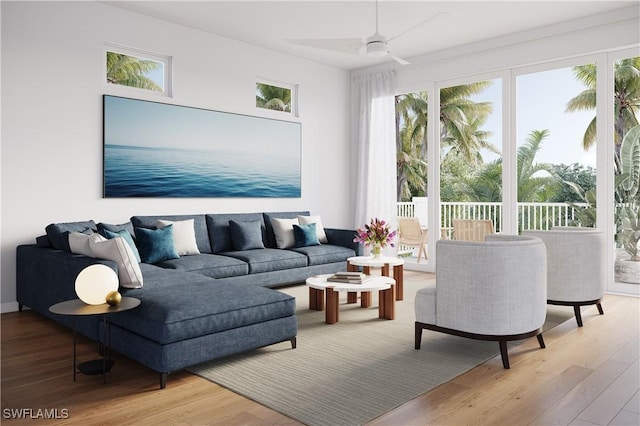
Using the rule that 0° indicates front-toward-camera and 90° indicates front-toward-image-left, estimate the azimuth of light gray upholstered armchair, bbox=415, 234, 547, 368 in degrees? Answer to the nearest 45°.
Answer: approximately 135°

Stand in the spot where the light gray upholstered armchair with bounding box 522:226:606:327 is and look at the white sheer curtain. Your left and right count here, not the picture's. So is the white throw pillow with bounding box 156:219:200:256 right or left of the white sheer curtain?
left

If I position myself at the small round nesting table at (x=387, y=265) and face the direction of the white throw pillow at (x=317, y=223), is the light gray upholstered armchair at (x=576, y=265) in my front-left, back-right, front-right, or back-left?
back-right

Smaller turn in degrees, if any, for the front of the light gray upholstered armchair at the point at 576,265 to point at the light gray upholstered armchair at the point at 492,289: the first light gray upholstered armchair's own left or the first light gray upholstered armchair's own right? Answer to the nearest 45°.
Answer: approximately 135° to the first light gray upholstered armchair's own left

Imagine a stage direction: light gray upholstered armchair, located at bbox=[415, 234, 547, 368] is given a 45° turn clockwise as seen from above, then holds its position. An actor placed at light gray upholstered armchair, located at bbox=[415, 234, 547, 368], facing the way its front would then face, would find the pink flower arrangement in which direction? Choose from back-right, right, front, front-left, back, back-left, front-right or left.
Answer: front-left

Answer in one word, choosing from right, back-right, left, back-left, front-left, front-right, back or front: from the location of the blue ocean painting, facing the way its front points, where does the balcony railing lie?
front-left

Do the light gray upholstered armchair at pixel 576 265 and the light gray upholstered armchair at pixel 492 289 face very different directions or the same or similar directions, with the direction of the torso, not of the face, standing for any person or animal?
same or similar directions

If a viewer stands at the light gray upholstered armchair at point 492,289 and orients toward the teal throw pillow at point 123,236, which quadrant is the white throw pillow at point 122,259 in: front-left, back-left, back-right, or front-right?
front-left

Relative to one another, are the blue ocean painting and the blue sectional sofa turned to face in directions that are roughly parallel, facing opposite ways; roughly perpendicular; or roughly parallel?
roughly parallel

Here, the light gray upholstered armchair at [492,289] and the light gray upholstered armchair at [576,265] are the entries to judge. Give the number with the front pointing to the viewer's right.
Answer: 0

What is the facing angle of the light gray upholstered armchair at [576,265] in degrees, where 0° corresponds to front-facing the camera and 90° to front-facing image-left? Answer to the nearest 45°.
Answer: approximately 135°

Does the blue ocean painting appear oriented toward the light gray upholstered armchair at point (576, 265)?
yes

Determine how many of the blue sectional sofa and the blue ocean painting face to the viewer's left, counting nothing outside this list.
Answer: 0

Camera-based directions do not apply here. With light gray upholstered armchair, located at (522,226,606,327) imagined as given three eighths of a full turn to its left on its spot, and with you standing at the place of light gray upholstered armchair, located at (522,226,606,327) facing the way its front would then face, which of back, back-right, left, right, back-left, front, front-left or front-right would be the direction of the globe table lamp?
front-right

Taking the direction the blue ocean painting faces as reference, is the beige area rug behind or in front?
in front
